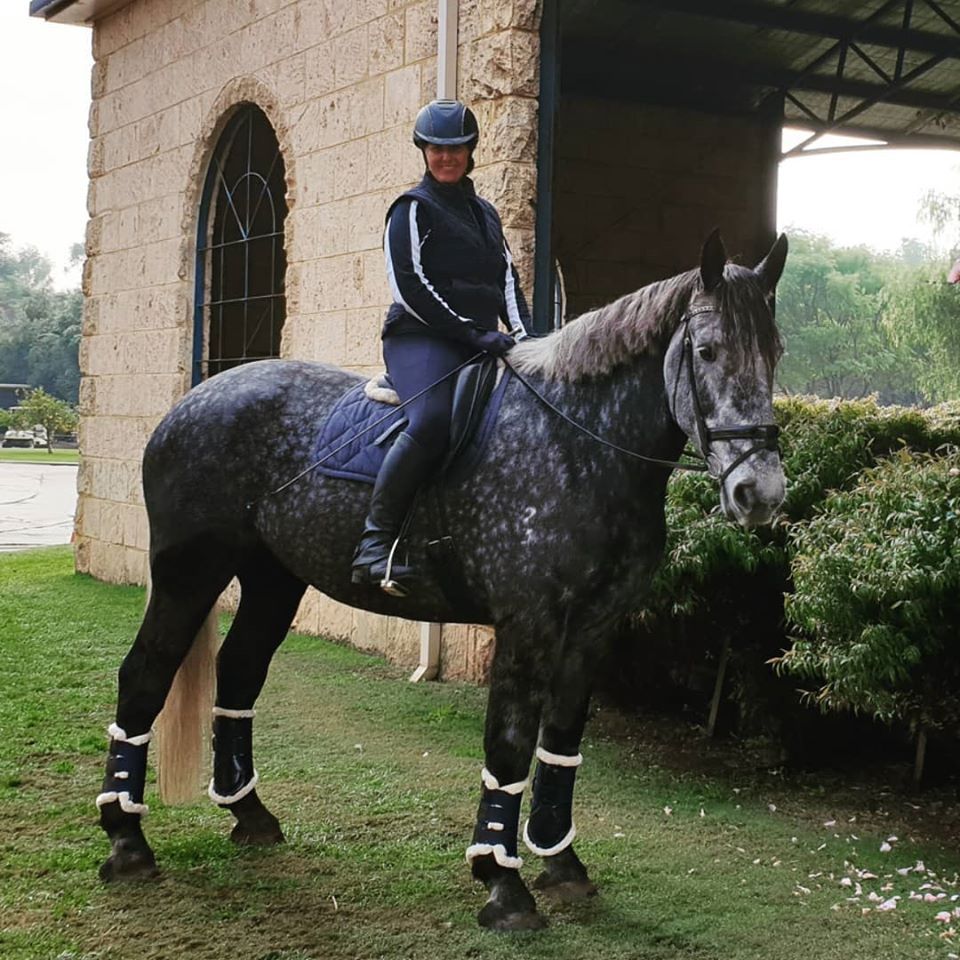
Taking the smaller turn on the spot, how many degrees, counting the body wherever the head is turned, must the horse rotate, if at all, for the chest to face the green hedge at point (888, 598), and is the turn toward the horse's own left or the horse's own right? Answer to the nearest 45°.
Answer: approximately 90° to the horse's own left

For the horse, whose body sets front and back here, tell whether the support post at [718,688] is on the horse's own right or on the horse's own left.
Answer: on the horse's own left

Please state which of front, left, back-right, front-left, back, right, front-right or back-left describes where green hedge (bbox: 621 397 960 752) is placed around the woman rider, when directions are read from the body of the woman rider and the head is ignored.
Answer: left

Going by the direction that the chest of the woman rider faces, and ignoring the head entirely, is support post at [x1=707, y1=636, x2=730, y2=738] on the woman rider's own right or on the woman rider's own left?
on the woman rider's own left

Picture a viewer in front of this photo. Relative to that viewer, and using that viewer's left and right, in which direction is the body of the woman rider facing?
facing the viewer and to the right of the viewer

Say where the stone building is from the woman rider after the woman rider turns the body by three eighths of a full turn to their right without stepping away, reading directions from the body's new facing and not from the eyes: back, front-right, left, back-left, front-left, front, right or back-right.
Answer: right

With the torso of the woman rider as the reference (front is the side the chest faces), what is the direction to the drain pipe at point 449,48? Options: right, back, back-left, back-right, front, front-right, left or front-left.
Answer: back-left

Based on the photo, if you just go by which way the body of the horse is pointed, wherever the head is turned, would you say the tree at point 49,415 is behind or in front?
behind

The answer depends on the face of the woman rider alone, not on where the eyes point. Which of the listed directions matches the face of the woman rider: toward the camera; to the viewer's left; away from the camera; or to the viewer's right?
toward the camera

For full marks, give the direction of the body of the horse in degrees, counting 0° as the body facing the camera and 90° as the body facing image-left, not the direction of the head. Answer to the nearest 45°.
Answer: approximately 315°
